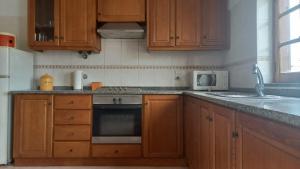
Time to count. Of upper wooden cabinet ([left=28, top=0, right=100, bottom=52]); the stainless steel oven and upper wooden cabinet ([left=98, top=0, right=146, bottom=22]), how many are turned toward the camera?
3

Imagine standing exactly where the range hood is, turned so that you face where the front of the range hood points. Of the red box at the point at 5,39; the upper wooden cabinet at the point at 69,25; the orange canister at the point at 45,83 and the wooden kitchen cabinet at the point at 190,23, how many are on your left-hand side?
1

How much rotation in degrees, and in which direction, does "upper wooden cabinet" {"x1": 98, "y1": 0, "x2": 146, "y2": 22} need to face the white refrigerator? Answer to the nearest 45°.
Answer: approximately 90° to its right

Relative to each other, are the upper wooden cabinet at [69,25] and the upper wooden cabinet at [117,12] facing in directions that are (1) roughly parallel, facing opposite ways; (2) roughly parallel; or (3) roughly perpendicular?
roughly parallel

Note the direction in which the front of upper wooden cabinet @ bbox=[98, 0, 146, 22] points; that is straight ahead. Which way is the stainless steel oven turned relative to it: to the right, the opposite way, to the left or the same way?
the same way

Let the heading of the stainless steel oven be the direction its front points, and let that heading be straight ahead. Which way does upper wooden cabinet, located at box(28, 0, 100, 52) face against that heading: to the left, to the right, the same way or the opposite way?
the same way

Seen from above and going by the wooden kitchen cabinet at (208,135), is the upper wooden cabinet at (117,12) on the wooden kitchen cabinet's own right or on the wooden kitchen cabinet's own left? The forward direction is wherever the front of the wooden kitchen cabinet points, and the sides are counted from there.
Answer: on the wooden kitchen cabinet's own right

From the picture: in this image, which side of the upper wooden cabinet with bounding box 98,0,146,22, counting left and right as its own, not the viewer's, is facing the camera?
front

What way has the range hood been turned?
toward the camera

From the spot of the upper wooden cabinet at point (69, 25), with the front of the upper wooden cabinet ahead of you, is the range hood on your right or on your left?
on your left

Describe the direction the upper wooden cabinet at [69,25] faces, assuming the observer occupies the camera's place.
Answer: facing the viewer

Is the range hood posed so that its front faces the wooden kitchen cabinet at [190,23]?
no

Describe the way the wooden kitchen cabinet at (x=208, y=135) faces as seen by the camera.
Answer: facing the viewer and to the left of the viewer

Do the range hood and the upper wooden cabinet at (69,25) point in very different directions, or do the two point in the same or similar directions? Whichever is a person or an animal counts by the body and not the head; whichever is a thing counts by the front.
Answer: same or similar directions

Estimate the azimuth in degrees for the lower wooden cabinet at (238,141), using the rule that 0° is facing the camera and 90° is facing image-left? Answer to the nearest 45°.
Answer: approximately 45°
